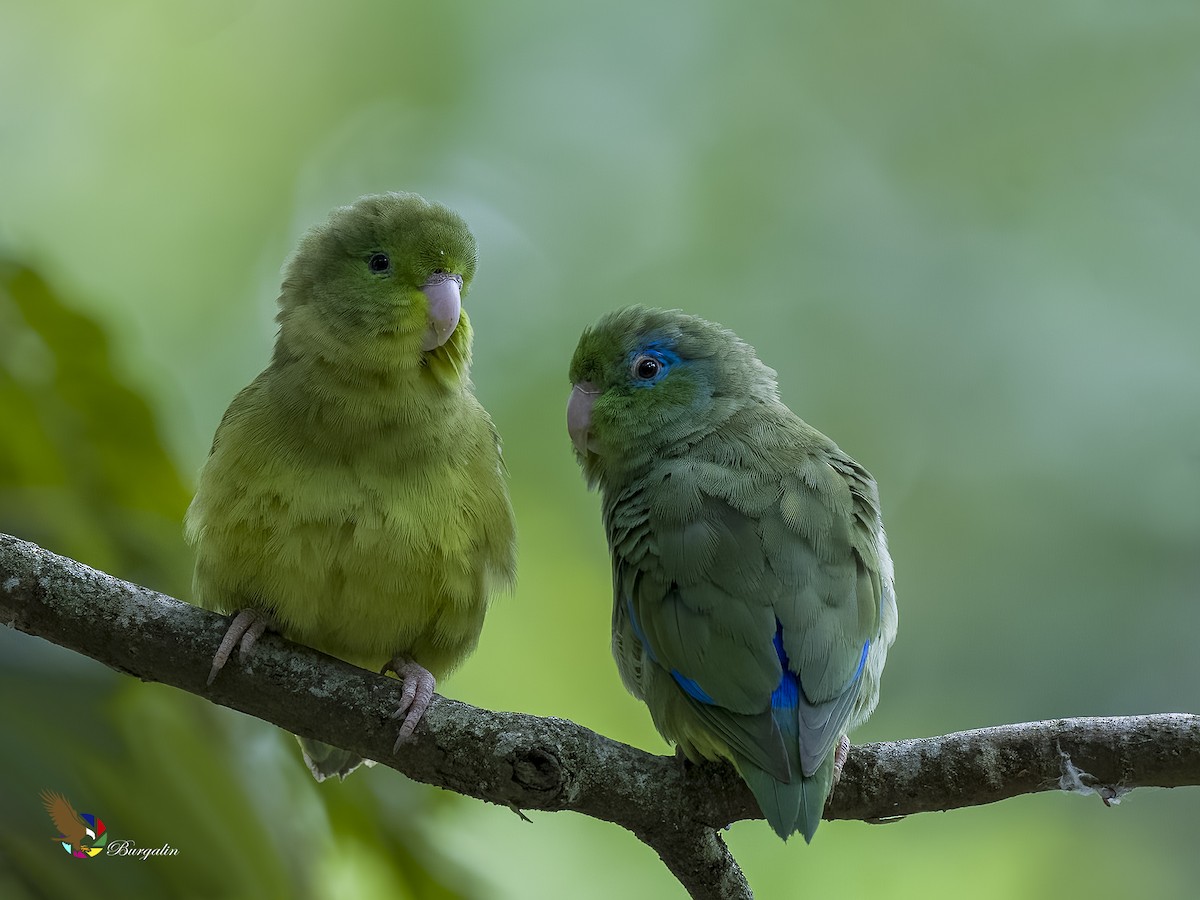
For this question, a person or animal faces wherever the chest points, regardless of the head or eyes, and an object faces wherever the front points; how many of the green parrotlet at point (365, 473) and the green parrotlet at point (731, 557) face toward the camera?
1

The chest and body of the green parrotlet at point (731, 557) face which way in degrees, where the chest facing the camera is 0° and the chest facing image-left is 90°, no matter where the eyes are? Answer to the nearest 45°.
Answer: approximately 135°

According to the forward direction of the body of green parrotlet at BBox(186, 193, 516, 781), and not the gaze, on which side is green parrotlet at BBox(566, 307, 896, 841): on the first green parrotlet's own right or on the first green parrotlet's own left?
on the first green parrotlet's own left

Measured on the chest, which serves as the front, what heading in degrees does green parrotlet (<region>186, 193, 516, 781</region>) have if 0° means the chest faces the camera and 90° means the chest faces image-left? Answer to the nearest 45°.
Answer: approximately 0°

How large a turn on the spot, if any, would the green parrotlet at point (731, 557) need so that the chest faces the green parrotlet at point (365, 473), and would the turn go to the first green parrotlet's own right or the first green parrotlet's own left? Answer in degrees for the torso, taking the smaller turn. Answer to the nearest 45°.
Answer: approximately 45° to the first green parrotlet's own left
